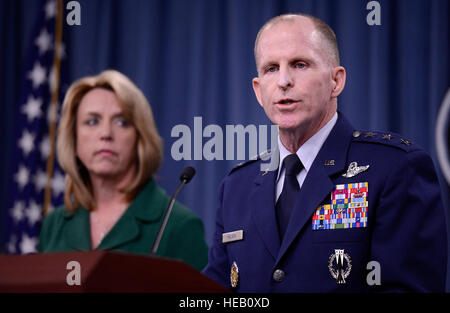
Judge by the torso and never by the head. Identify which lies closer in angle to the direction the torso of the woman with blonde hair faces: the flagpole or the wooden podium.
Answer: the wooden podium

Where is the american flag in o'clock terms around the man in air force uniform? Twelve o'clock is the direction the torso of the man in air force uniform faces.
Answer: The american flag is roughly at 3 o'clock from the man in air force uniform.

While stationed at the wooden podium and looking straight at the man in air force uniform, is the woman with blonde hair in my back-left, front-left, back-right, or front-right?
front-left

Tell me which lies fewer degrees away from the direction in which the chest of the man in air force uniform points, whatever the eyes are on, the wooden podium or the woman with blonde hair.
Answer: the wooden podium

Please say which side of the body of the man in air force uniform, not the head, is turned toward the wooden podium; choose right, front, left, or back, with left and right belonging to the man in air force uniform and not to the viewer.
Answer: front

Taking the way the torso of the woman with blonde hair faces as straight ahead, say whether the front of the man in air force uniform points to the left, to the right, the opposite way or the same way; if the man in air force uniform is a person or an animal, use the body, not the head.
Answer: the same way

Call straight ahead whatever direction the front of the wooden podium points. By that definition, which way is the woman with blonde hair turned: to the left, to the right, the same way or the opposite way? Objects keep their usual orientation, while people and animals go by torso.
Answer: the same way

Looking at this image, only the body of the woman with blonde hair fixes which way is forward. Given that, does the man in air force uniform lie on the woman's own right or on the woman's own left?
on the woman's own left

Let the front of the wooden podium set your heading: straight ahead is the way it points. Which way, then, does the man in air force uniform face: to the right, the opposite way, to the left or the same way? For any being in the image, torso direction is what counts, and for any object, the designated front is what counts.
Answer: the same way

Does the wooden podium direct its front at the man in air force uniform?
no

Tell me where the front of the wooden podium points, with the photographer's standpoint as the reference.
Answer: facing the viewer and to the left of the viewer

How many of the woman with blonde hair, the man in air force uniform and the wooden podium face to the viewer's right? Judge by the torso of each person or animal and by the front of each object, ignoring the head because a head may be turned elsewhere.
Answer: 0

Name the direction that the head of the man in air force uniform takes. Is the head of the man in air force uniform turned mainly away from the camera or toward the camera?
toward the camera

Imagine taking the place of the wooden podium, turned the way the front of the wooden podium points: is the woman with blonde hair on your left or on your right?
on your right

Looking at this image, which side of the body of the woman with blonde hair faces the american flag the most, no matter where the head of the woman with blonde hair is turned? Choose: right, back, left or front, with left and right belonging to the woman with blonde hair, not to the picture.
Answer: right

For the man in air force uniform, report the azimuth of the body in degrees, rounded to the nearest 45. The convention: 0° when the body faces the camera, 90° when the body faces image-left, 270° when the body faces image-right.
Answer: approximately 45°

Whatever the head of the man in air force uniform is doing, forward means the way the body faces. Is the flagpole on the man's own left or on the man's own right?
on the man's own right
